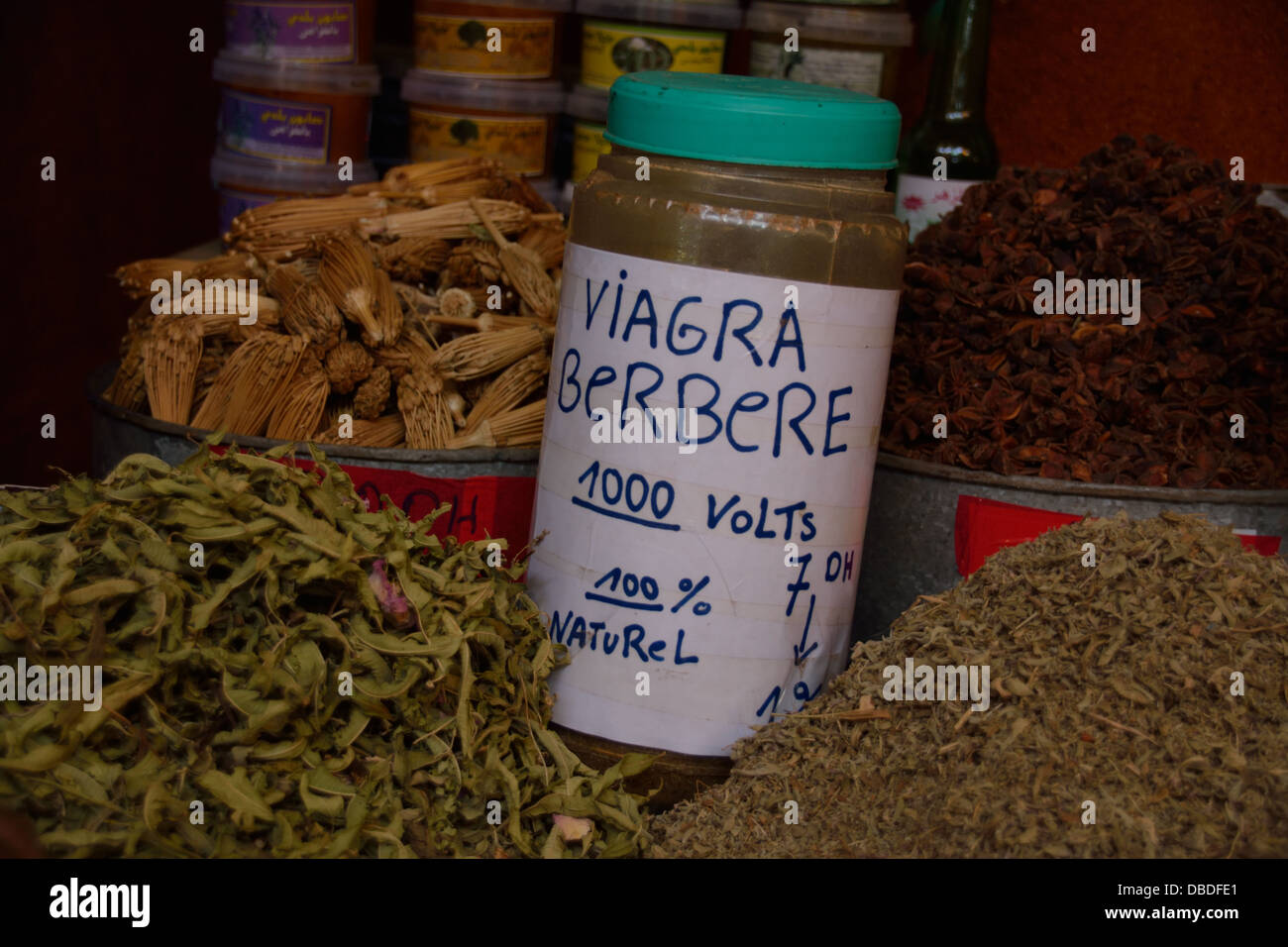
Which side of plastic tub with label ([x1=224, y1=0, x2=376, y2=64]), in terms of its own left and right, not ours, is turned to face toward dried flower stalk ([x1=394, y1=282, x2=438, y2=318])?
front

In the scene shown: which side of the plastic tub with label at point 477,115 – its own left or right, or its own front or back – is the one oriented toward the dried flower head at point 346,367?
front

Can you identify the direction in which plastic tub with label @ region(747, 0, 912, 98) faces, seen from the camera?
facing the viewer

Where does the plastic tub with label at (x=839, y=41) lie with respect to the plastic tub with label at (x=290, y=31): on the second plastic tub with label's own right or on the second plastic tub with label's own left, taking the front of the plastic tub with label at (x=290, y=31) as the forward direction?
on the second plastic tub with label's own left

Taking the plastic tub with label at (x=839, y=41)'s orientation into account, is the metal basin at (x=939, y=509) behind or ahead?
ahead

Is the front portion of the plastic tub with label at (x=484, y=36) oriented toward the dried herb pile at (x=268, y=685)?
yes

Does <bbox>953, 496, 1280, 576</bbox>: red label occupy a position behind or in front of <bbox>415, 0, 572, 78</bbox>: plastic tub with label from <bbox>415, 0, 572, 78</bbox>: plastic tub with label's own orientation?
in front

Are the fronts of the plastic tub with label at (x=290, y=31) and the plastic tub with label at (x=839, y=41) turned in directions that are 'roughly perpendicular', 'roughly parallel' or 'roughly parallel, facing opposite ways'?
roughly parallel

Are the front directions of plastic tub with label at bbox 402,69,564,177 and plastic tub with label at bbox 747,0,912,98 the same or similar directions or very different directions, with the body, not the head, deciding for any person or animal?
same or similar directions

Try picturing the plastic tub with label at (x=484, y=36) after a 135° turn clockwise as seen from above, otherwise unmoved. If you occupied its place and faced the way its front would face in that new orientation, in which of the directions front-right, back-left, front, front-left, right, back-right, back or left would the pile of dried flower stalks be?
back-left

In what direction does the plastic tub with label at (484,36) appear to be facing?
toward the camera

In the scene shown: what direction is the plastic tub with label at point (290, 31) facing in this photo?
toward the camera

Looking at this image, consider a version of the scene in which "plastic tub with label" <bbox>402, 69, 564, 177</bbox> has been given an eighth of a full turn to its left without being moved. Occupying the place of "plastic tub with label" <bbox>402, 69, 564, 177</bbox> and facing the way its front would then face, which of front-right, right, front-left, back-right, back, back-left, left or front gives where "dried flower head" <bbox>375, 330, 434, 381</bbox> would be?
front-right

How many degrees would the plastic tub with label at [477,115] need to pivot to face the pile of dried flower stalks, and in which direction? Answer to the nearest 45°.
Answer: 0° — it already faces it
